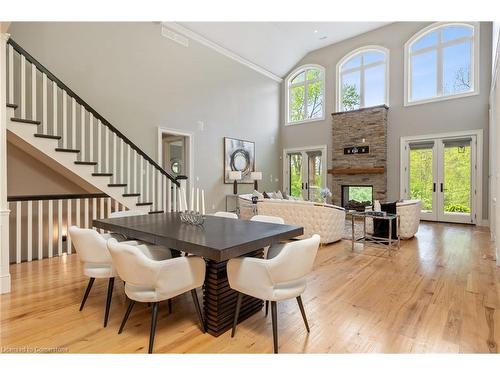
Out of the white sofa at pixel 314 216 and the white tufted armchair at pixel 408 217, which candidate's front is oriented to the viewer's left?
the white tufted armchair at pixel 408 217

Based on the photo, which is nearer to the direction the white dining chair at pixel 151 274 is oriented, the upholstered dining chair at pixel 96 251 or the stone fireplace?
the stone fireplace

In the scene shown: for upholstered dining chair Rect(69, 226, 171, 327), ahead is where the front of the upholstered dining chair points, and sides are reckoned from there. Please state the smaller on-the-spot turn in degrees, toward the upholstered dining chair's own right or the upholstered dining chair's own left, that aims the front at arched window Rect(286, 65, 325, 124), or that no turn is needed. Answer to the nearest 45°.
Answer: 0° — it already faces it

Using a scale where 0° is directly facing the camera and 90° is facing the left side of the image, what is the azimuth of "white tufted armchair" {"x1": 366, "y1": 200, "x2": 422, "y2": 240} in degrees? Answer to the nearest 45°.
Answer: approximately 90°

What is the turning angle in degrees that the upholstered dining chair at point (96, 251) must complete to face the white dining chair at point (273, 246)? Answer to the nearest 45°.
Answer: approximately 45° to its right

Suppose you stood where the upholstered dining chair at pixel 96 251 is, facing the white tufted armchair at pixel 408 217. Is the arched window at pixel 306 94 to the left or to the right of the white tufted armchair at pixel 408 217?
left

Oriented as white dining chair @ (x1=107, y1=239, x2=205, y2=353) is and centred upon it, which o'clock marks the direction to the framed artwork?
The framed artwork is roughly at 11 o'clock from the white dining chair.

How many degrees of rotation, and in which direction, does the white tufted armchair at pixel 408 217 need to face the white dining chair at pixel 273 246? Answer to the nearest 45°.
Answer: approximately 90° to its left

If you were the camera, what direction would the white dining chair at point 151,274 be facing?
facing away from the viewer and to the right of the viewer

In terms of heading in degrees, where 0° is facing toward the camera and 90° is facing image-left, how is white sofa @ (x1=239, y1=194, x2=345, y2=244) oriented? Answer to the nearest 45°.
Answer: approximately 225°
